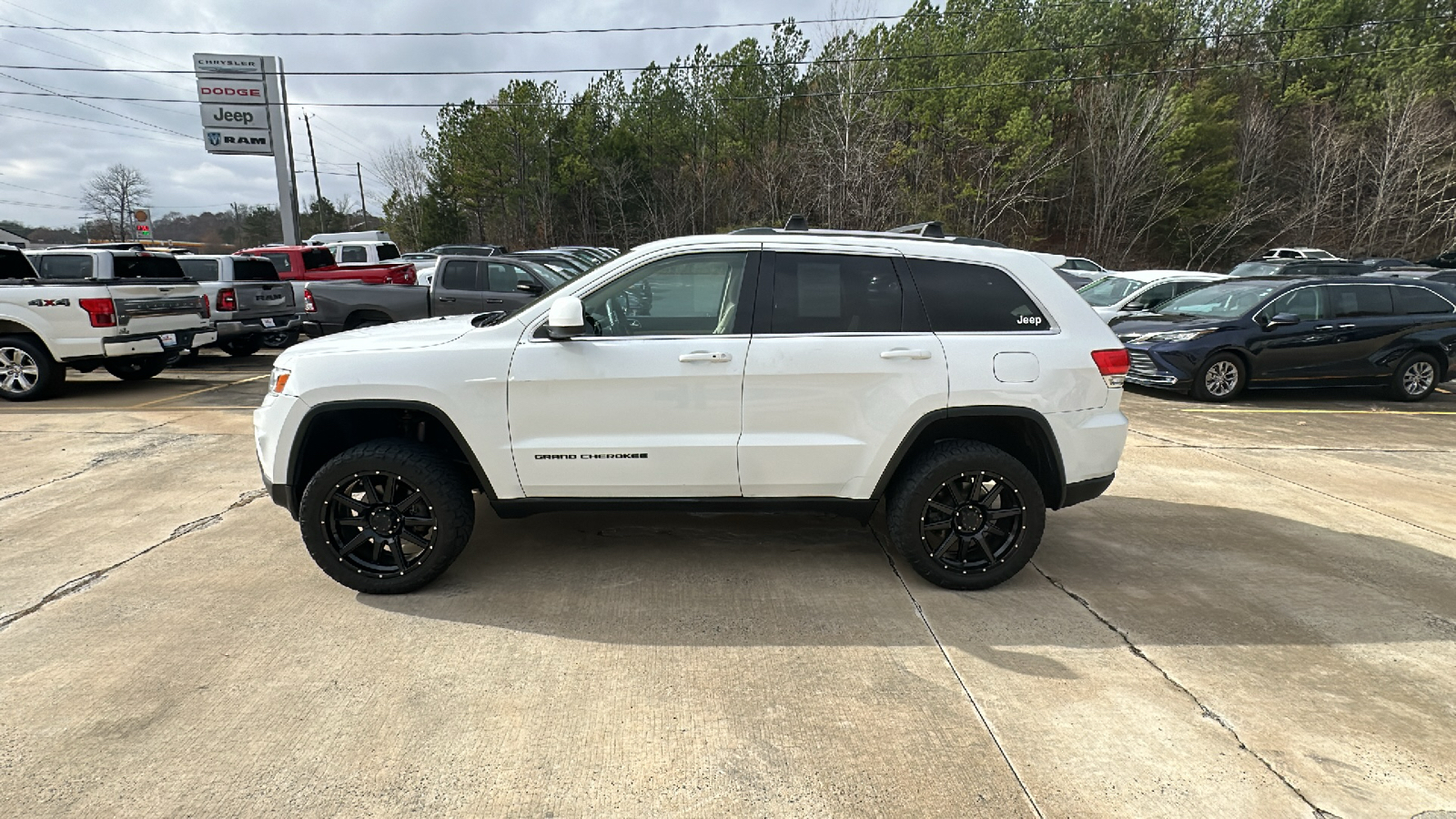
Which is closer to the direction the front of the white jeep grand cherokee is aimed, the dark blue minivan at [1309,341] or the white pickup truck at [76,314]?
the white pickup truck

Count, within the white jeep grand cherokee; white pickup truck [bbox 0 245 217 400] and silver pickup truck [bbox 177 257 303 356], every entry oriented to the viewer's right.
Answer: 0

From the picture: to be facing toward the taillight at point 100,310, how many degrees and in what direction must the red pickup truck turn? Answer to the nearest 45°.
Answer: approximately 135° to its left

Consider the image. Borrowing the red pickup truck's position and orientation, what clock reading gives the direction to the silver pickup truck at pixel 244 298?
The silver pickup truck is roughly at 8 o'clock from the red pickup truck.

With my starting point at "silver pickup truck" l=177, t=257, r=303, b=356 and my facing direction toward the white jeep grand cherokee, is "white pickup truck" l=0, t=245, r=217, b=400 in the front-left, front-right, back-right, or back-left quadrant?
front-right

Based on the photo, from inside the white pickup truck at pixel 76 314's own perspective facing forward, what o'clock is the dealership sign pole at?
The dealership sign pole is roughly at 2 o'clock from the white pickup truck.

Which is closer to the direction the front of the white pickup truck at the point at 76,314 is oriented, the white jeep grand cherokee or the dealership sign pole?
the dealership sign pole

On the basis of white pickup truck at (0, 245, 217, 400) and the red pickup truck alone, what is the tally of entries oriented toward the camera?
0

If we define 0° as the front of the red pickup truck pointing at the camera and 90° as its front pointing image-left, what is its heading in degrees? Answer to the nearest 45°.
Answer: approximately 135°

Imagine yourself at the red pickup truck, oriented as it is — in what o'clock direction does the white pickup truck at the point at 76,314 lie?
The white pickup truck is roughly at 8 o'clock from the red pickup truck.

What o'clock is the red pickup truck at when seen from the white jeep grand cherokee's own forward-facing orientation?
The red pickup truck is roughly at 2 o'clock from the white jeep grand cherokee.

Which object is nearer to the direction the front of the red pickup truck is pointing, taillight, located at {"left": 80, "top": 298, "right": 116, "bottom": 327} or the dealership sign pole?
the dealership sign pole

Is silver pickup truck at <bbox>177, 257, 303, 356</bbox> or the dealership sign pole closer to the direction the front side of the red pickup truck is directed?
the dealership sign pole

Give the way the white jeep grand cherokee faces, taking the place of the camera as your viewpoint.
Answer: facing to the left of the viewer

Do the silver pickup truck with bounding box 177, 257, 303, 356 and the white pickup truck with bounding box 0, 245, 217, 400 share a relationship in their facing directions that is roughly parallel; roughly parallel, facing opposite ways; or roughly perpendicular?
roughly parallel
